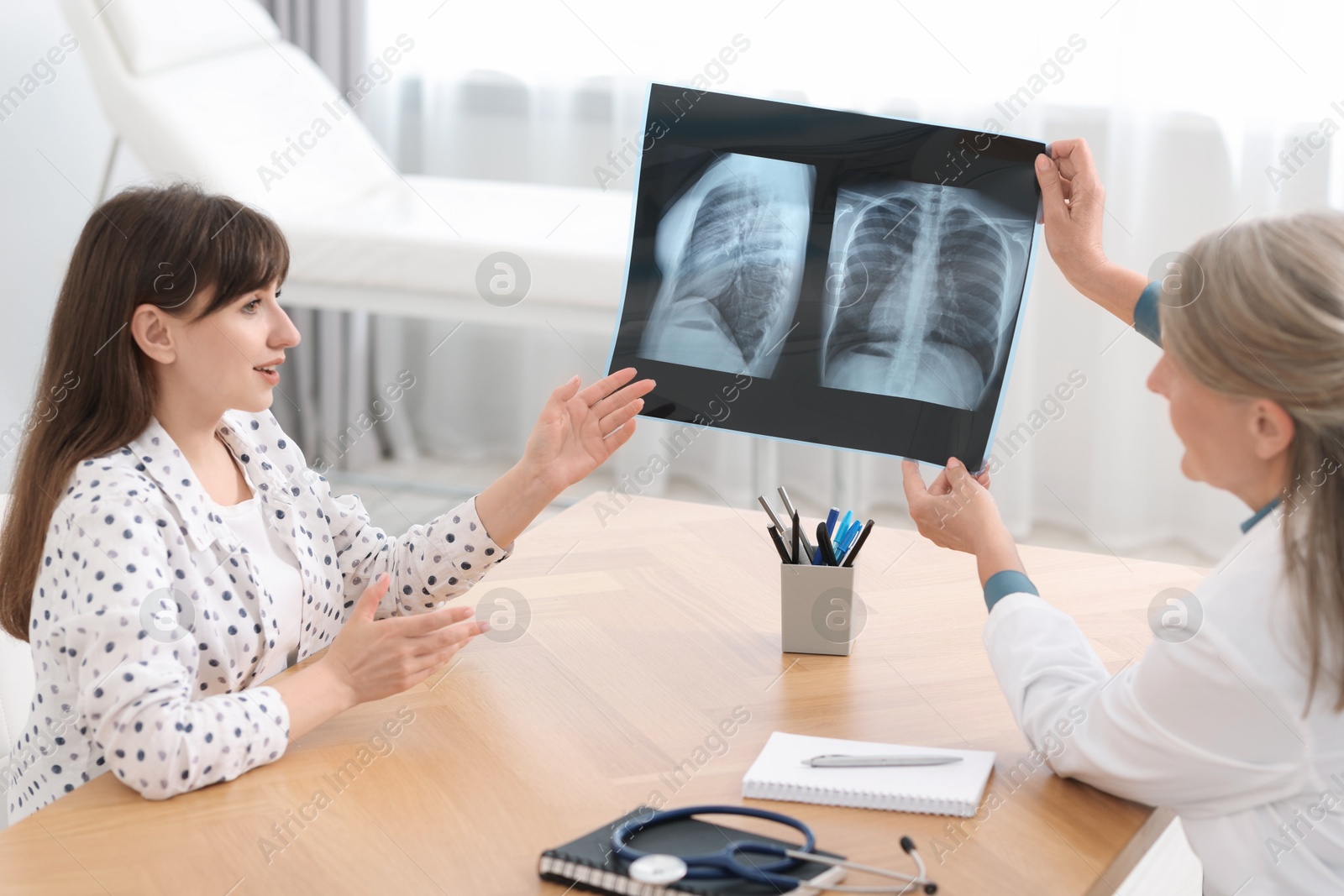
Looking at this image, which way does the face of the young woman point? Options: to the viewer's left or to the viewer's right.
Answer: to the viewer's right

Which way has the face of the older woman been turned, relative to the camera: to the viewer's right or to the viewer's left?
to the viewer's left

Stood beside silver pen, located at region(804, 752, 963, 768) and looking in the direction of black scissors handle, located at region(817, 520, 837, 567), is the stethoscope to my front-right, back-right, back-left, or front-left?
back-left

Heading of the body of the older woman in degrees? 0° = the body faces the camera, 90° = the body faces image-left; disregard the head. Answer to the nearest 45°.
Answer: approximately 135°

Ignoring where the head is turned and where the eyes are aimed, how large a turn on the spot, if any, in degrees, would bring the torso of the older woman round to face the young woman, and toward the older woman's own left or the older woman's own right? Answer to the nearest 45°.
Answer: approximately 45° to the older woman's own left
